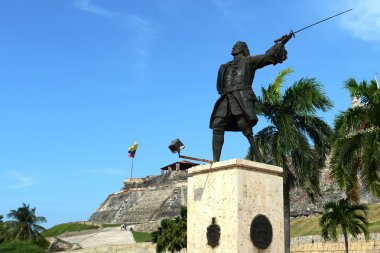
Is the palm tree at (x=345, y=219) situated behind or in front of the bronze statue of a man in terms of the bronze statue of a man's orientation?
behind

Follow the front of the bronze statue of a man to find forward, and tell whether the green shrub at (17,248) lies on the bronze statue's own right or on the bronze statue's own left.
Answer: on the bronze statue's own right

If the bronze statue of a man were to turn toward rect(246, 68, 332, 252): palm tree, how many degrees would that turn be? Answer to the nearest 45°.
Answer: approximately 135° to its right

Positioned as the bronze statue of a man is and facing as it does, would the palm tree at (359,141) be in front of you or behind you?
behind

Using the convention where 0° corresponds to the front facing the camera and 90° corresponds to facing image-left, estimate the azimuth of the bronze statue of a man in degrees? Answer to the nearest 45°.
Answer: approximately 45°
